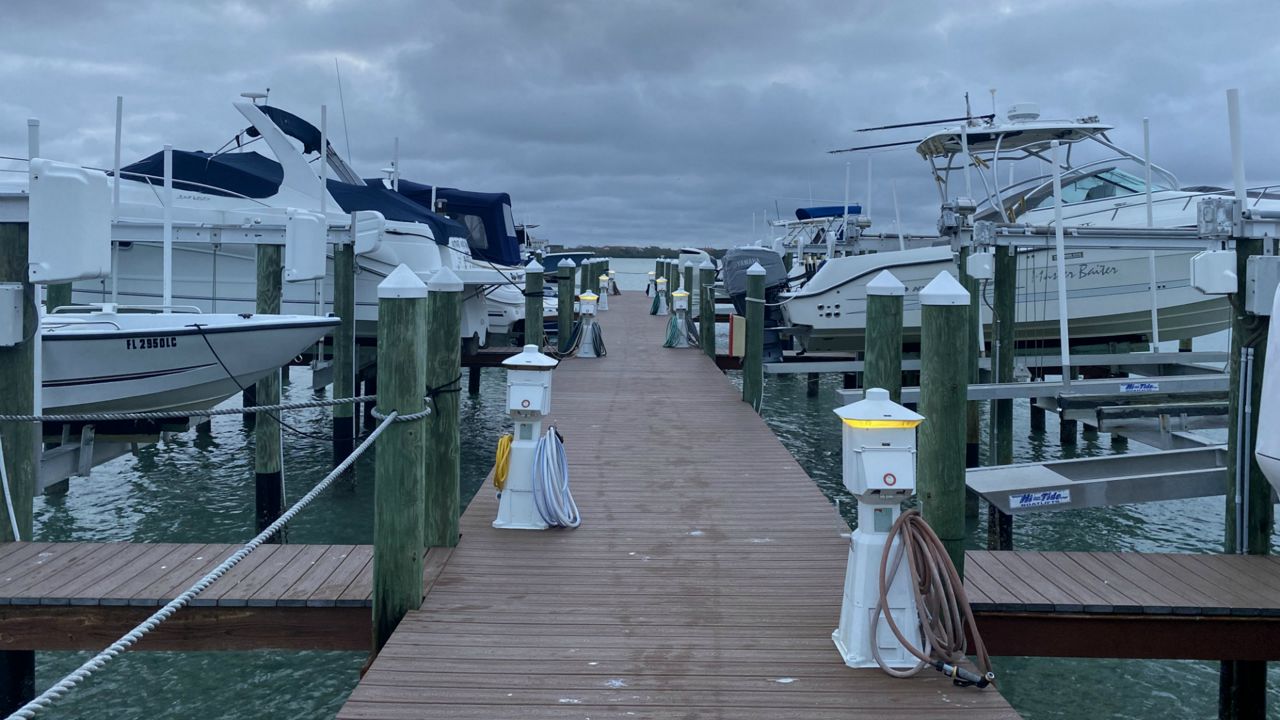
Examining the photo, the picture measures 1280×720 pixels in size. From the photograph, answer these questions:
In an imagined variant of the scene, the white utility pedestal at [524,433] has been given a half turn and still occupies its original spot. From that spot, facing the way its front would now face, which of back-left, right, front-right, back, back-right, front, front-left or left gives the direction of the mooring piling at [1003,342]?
front-right

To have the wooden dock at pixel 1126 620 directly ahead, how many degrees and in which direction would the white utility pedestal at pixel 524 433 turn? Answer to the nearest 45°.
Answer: approximately 45° to its left

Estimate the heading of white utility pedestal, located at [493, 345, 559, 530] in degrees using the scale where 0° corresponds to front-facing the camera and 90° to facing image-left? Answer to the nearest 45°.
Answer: approximately 0°

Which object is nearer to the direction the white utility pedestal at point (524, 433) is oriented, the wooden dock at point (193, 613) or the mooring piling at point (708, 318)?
the wooden dock

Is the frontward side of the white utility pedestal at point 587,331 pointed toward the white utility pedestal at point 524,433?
yes

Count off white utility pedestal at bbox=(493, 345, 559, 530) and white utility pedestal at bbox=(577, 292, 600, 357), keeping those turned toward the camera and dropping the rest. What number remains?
2

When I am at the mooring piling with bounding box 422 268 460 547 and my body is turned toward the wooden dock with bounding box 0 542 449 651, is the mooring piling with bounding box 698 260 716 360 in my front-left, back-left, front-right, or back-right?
back-right

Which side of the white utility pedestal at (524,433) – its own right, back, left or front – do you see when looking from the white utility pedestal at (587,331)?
back

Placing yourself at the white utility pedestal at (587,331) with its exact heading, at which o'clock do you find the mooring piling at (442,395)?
The mooring piling is roughly at 12 o'clock from the white utility pedestal.

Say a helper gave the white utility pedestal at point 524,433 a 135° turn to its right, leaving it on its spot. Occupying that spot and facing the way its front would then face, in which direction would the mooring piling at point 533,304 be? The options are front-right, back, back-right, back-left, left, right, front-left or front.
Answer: front-right

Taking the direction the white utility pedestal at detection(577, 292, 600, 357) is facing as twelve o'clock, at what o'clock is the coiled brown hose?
The coiled brown hose is roughly at 12 o'clock from the white utility pedestal.

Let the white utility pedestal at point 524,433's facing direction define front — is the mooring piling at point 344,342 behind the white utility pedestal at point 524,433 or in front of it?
behind
